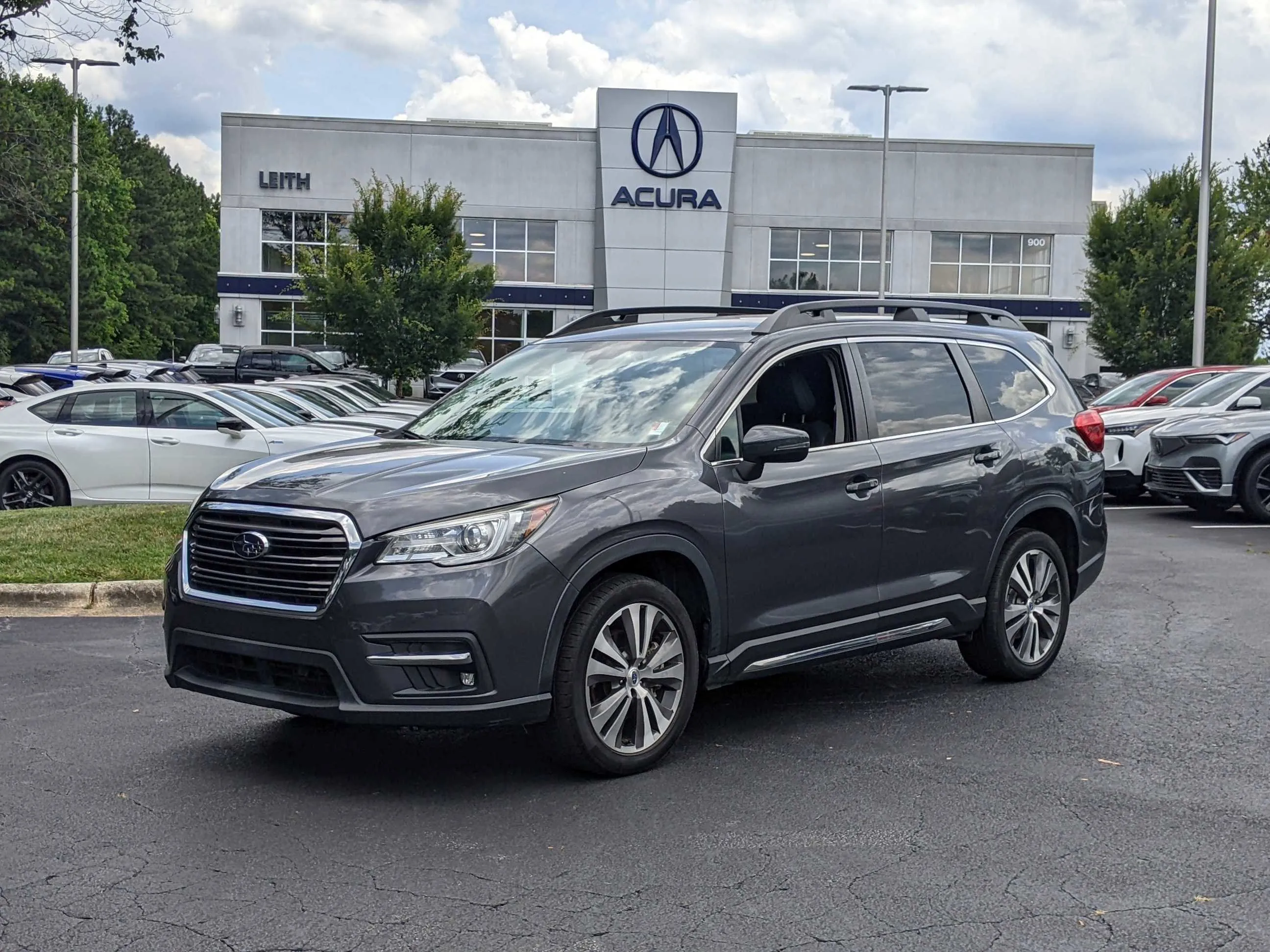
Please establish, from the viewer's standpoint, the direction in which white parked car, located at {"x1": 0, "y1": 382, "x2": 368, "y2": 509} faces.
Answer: facing to the right of the viewer

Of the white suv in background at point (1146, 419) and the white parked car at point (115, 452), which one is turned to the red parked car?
the white parked car

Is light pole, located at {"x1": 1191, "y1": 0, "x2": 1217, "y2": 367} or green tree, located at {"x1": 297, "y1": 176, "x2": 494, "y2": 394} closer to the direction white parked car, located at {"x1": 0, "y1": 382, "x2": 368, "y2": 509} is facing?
the light pole

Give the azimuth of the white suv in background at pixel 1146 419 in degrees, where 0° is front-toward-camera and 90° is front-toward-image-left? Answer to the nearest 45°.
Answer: approximately 45°

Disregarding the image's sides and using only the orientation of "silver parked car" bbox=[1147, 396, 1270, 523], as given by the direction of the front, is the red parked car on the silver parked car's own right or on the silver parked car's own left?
on the silver parked car's own right

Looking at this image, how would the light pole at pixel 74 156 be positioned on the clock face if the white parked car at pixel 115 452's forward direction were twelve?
The light pole is roughly at 9 o'clock from the white parked car.

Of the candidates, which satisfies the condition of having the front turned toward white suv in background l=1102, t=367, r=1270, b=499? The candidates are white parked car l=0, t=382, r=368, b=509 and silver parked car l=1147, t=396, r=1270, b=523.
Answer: the white parked car

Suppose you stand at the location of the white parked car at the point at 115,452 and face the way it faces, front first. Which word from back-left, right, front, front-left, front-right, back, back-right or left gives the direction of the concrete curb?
right

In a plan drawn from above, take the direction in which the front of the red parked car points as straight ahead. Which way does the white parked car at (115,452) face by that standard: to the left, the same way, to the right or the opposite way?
the opposite way

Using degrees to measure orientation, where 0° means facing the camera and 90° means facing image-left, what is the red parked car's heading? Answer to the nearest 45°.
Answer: approximately 45°

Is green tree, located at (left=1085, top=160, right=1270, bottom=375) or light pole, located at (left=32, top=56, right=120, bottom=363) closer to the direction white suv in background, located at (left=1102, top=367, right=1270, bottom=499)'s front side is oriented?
the light pole

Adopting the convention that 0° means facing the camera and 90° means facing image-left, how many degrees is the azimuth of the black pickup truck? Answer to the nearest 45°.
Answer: approximately 270°
